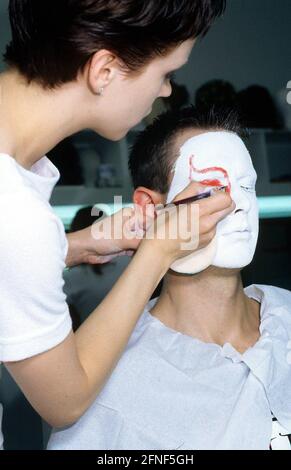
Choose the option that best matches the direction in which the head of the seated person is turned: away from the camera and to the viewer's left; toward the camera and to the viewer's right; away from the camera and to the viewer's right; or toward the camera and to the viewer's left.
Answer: toward the camera and to the viewer's right

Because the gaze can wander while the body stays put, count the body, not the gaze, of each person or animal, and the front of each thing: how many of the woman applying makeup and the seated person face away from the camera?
0

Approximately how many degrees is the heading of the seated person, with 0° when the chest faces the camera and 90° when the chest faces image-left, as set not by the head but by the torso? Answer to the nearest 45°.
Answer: approximately 315°

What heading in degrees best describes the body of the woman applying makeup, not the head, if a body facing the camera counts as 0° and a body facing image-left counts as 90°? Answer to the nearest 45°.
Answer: approximately 270°
